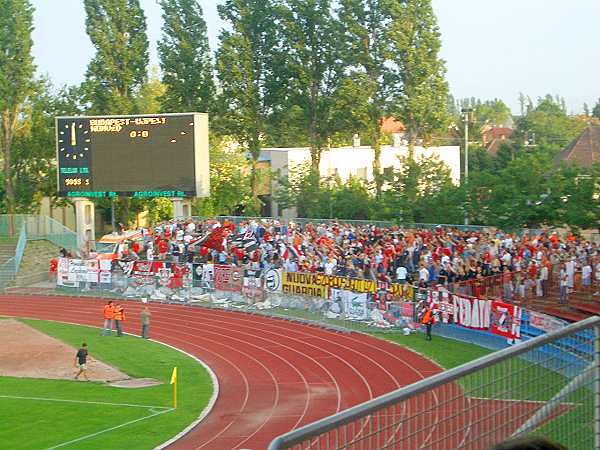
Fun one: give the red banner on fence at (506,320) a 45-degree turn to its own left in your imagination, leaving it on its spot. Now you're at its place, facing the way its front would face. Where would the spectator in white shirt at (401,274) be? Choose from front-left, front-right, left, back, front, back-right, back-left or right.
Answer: back-right

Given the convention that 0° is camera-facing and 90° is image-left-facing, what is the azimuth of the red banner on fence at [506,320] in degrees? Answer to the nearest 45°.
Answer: approximately 45°

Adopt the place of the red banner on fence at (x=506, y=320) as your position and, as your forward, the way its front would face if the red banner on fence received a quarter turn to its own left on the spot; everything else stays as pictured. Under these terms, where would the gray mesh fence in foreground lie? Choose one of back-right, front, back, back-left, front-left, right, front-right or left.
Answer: front-right

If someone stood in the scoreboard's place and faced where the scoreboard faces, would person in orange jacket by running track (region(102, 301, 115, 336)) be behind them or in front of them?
in front

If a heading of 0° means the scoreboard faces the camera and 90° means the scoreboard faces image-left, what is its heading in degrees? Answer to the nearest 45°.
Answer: approximately 45°

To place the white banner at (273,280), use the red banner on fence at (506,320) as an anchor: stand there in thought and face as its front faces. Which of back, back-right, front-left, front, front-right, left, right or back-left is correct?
right

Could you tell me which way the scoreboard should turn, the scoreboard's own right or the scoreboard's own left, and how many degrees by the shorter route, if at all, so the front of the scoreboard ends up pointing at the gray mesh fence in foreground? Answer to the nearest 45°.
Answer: approximately 45° to the scoreboard's own left

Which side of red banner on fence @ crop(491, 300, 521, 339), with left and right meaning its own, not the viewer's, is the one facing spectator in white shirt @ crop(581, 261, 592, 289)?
back

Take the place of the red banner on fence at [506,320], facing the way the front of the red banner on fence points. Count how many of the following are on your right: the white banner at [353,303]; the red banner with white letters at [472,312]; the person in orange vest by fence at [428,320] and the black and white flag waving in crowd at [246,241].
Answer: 4

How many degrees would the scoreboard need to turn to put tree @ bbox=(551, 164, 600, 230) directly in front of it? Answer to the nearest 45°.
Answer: approximately 90° to its left

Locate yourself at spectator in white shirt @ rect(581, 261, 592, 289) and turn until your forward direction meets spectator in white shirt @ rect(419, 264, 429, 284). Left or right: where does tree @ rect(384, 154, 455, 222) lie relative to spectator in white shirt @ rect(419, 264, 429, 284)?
right

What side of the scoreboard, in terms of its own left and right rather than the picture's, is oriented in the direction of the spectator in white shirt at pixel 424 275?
left

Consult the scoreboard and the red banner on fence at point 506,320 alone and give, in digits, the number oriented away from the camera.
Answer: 0

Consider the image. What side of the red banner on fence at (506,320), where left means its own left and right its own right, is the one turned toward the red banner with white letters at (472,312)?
right

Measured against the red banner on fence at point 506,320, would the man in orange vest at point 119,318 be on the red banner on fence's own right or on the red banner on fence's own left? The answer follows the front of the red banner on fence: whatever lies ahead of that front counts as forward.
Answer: on the red banner on fence's own right

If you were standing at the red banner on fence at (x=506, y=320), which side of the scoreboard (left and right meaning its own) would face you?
left
